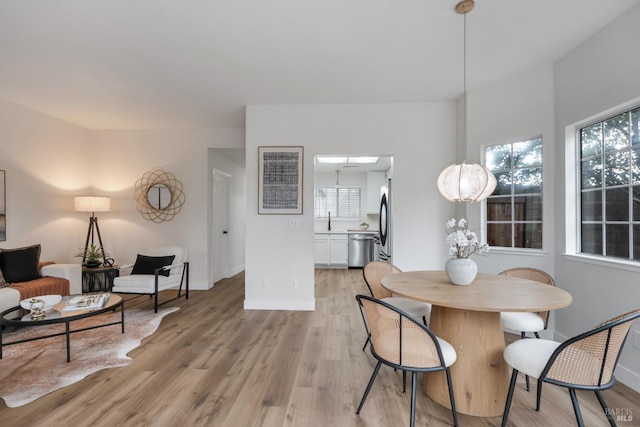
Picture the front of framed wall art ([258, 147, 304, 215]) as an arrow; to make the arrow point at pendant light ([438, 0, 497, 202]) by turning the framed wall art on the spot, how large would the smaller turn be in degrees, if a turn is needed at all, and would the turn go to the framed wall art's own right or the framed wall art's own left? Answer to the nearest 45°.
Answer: approximately 45° to the framed wall art's own left

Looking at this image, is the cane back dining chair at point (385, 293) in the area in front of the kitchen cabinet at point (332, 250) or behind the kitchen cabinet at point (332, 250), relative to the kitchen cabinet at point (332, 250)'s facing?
in front

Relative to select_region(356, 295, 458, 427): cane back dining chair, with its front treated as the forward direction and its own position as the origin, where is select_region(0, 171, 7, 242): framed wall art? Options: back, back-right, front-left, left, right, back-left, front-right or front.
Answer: back-left

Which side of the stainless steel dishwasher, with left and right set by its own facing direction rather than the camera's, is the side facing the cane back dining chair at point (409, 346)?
front

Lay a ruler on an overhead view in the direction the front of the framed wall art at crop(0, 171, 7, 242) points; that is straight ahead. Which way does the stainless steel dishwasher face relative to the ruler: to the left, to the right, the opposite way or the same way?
to the right

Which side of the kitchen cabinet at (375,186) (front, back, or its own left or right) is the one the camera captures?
front

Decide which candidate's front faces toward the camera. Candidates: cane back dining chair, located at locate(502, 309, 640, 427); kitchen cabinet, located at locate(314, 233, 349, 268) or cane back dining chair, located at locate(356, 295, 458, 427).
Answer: the kitchen cabinet

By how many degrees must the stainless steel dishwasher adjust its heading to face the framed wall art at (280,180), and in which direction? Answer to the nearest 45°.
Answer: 0° — it already faces it

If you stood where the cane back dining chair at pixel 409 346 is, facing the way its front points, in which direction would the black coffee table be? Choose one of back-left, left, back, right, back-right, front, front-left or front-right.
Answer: back-left

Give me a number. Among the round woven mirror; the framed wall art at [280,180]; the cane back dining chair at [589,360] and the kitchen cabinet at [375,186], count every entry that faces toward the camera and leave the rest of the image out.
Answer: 3

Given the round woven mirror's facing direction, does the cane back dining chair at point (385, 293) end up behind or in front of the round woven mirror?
in front

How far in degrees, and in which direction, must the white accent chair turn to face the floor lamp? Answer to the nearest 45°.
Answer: approximately 90° to its right

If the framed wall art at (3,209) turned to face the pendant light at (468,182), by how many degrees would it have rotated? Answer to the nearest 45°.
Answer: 0° — it already faces it

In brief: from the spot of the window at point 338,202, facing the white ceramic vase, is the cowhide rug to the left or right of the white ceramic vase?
right

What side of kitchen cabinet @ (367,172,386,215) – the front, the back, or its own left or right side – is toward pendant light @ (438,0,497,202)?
front

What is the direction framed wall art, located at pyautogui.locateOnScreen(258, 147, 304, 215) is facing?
toward the camera

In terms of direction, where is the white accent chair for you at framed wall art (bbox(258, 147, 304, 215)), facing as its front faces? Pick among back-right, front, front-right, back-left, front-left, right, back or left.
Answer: right

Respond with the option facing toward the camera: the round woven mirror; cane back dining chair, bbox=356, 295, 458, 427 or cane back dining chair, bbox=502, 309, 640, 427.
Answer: the round woven mirror

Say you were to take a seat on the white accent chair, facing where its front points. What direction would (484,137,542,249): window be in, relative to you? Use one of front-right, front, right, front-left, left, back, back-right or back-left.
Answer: left

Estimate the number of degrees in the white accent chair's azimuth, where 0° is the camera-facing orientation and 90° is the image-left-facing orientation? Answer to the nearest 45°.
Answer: approximately 45°

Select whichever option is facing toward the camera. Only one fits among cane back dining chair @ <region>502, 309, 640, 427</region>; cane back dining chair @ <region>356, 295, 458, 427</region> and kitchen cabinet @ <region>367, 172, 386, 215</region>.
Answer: the kitchen cabinet

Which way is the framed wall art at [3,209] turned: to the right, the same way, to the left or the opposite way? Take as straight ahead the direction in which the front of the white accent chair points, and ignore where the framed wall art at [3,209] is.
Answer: to the left
